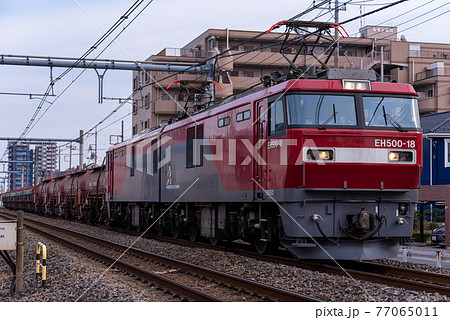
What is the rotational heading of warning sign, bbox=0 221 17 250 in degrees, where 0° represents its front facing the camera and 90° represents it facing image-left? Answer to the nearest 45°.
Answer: approximately 0°

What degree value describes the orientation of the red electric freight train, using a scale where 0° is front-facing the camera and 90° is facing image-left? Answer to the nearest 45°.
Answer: approximately 315°

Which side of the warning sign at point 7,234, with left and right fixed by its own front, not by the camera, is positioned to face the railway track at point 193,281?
left

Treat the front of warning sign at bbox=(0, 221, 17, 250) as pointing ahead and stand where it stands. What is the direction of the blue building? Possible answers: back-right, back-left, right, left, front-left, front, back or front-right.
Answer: back-left

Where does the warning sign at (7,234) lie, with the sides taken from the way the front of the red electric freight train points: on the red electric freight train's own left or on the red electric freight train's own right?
on the red electric freight train's own right
